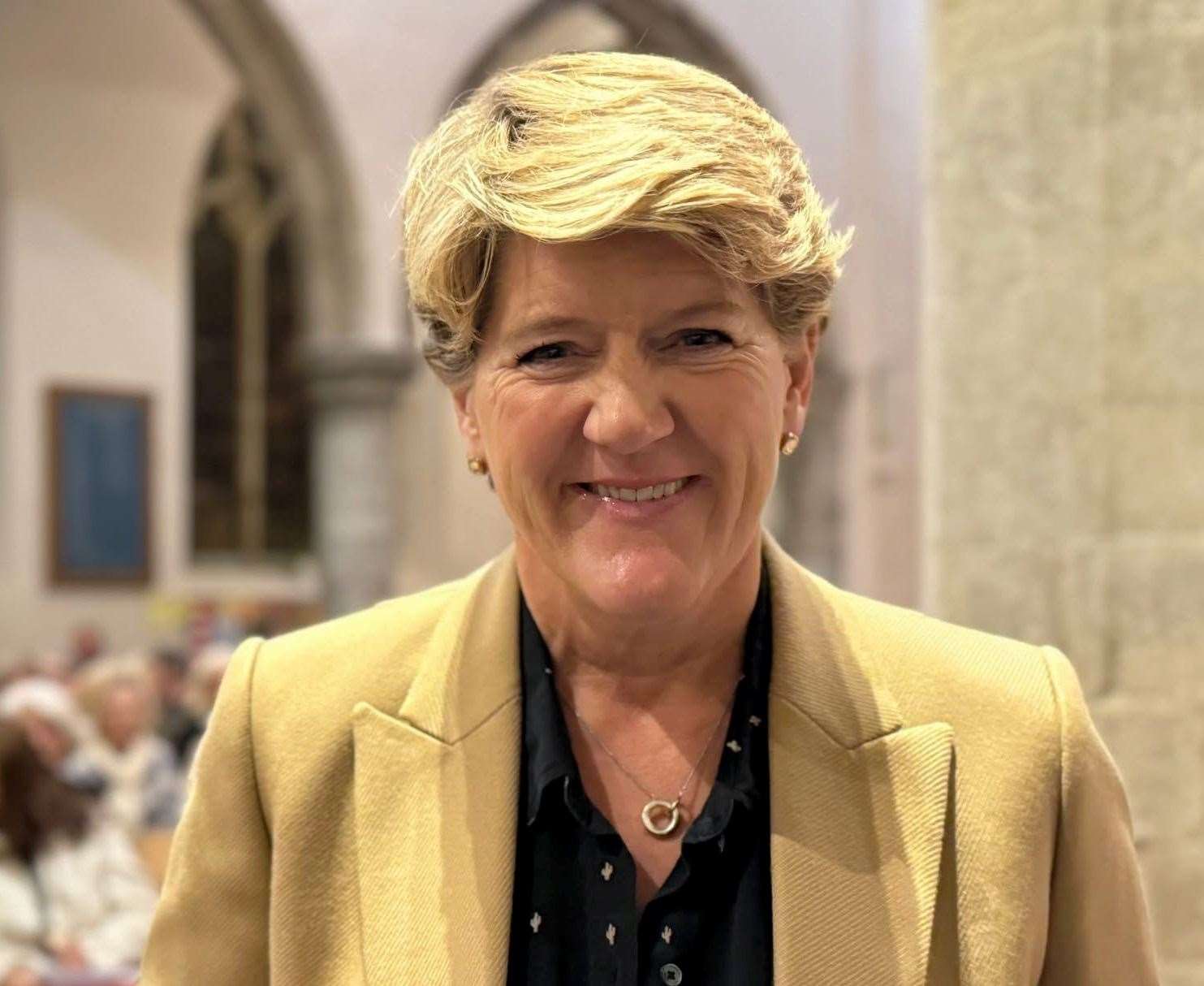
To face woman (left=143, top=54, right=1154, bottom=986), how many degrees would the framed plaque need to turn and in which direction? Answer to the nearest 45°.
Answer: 0° — it already faces them

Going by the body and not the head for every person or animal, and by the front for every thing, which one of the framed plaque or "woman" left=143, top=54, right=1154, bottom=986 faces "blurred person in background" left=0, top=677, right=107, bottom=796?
the framed plaque

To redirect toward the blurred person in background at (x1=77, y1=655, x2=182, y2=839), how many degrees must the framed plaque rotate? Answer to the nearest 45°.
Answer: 0° — it already faces them

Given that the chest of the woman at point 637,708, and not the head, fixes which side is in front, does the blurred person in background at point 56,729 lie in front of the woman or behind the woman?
behind

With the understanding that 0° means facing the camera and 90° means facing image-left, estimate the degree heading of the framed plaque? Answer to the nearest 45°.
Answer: approximately 0°

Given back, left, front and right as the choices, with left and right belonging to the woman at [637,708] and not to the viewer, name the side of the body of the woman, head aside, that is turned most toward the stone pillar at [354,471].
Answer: back

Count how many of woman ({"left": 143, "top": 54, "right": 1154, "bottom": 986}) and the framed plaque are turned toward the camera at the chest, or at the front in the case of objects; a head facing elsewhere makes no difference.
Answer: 2

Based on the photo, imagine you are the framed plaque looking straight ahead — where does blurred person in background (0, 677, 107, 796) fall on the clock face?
The blurred person in background is roughly at 12 o'clock from the framed plaque.

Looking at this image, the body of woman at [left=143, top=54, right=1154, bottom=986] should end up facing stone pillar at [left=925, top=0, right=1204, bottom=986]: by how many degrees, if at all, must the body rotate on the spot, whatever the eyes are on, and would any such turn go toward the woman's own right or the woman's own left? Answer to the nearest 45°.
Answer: approximately 135° to the woman's own left
